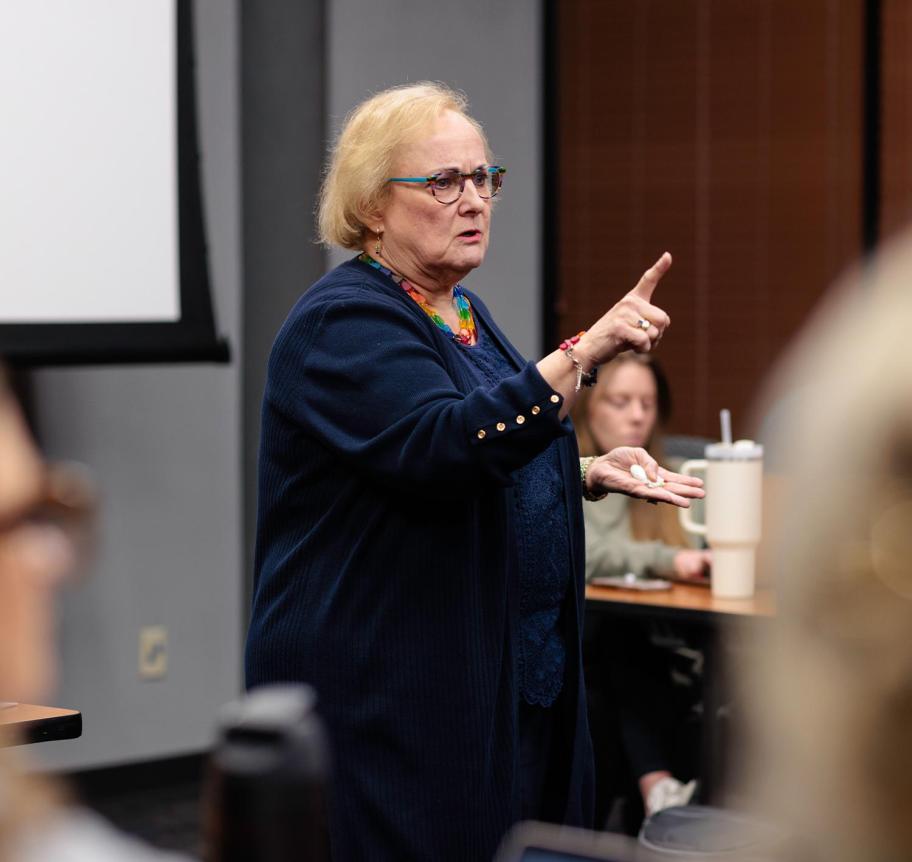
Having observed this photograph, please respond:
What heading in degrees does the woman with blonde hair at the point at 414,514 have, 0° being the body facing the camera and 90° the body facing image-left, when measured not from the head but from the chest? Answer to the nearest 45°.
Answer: approximately 315°

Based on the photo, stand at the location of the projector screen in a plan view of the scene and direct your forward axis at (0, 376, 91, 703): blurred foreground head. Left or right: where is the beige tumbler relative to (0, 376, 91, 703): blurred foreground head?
left

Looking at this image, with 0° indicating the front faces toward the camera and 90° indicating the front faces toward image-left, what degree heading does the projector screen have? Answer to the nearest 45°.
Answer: approximately 0°

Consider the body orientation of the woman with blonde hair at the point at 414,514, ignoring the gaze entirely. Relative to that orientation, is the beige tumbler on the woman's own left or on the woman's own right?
on the woman's own left

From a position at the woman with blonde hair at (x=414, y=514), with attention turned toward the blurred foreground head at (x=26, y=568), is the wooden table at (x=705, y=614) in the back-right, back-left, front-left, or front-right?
back-left
